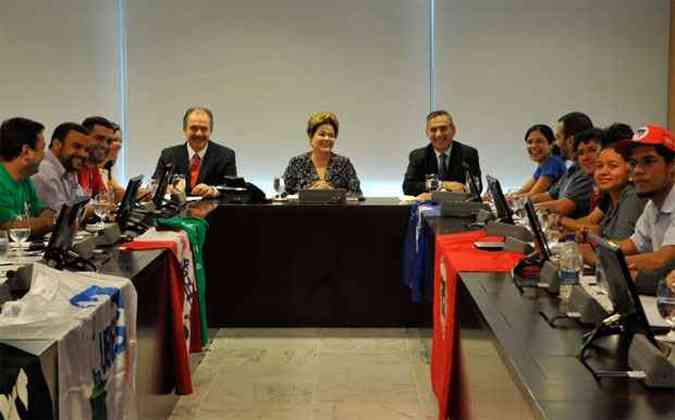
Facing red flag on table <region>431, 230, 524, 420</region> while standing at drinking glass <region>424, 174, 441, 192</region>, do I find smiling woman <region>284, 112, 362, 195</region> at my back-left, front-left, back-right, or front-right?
back-right

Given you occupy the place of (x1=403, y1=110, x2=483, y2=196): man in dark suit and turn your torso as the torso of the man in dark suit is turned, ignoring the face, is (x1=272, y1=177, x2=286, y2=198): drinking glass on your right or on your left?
on your right

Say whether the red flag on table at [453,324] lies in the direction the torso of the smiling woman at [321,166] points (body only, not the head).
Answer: yes

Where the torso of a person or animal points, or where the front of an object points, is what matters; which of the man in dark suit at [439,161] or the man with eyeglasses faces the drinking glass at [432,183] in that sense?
the man in dark suit

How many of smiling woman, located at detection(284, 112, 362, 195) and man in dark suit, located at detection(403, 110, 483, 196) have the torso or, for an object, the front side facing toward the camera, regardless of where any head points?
2

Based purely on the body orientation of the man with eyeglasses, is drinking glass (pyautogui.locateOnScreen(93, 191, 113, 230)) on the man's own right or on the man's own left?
on the man's own right

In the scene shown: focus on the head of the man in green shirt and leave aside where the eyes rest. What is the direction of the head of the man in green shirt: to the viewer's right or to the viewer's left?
to the viewer's right

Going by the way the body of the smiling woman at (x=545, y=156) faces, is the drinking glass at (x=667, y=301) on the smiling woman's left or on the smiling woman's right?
on the smiling woman's left

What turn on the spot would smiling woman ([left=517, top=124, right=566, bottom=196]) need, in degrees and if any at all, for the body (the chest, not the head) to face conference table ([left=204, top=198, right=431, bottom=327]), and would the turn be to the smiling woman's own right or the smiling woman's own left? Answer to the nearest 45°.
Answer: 0° — they already face it

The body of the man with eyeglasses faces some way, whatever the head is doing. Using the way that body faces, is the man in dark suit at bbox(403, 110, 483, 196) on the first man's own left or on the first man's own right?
on the first man's own right

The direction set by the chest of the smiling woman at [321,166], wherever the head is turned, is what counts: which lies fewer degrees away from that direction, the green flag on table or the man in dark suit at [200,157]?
the green flag on table

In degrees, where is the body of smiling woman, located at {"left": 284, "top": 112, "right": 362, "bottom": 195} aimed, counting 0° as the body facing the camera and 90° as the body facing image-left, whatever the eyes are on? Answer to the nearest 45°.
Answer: approximately 0°
